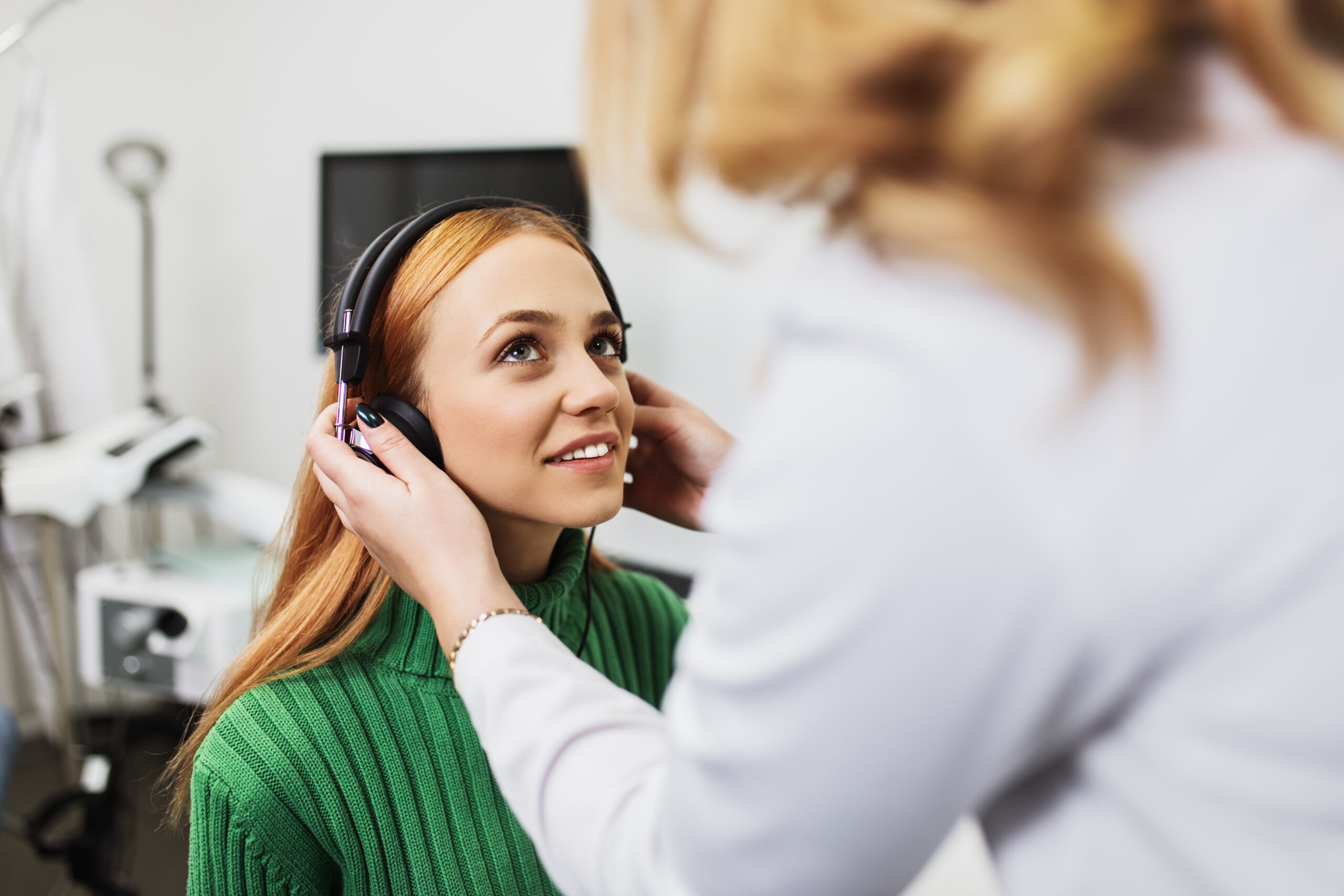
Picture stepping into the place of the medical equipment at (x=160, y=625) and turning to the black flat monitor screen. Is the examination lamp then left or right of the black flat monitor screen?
left

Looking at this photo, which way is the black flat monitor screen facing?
toward the camera

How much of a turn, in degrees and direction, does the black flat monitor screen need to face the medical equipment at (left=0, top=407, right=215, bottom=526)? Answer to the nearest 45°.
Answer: approximately 45° to its right

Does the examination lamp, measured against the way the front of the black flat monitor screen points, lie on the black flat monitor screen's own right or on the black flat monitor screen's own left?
on the black flat monitor screen's own right

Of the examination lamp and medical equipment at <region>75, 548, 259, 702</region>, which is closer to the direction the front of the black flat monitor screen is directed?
the medical equipment

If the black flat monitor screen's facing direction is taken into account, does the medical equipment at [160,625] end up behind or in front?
in front
